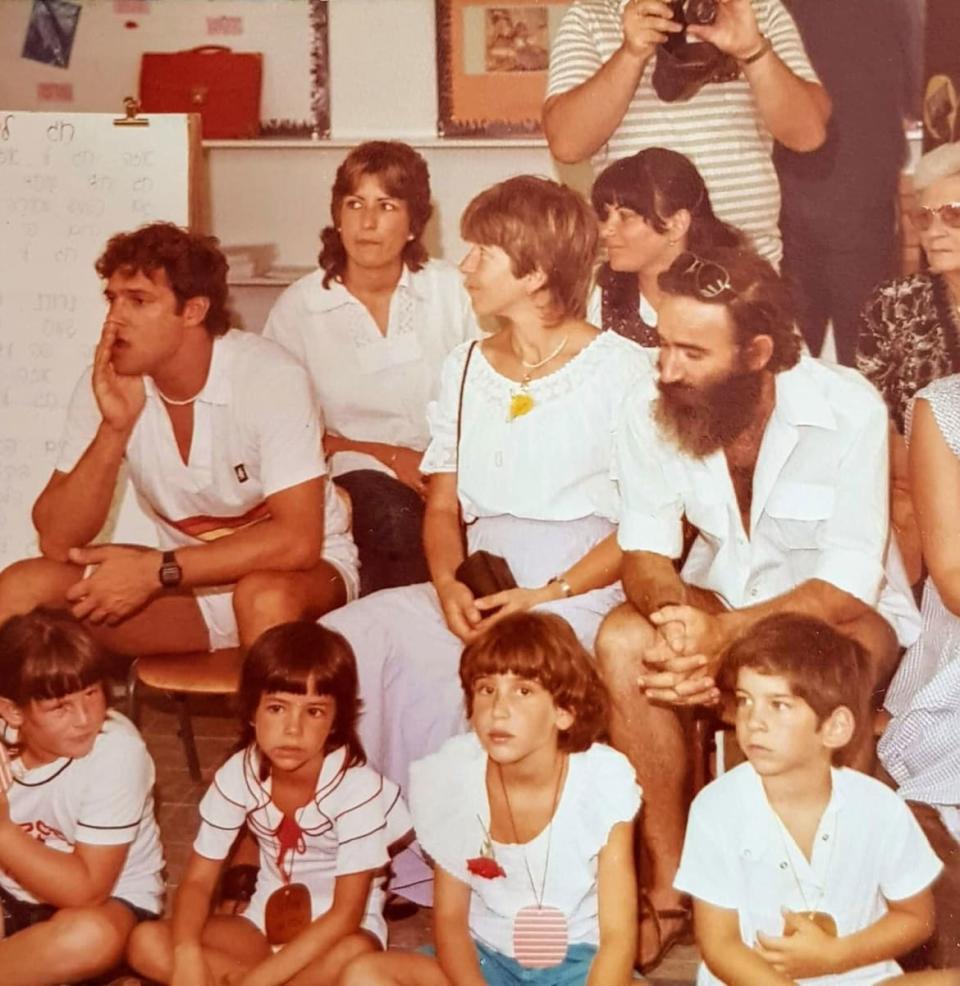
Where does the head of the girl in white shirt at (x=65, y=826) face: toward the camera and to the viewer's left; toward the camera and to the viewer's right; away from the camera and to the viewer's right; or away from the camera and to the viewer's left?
toward the camera and to the viewer's right

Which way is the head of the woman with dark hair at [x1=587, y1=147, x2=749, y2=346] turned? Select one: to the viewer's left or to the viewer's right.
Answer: to the viewer's left

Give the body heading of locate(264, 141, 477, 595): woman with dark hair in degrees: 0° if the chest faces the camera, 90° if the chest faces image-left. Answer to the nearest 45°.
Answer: approximately 0°

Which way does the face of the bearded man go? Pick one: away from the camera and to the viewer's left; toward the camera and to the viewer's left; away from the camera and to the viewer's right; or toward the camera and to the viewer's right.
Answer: toward the camera and to the viewer's left

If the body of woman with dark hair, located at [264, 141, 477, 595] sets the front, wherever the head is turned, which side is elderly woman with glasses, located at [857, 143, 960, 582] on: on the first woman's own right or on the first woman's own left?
on the first woman's own left

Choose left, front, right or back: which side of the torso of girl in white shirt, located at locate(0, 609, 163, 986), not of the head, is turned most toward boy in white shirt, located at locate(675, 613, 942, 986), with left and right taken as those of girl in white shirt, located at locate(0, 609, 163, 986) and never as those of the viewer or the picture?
left
